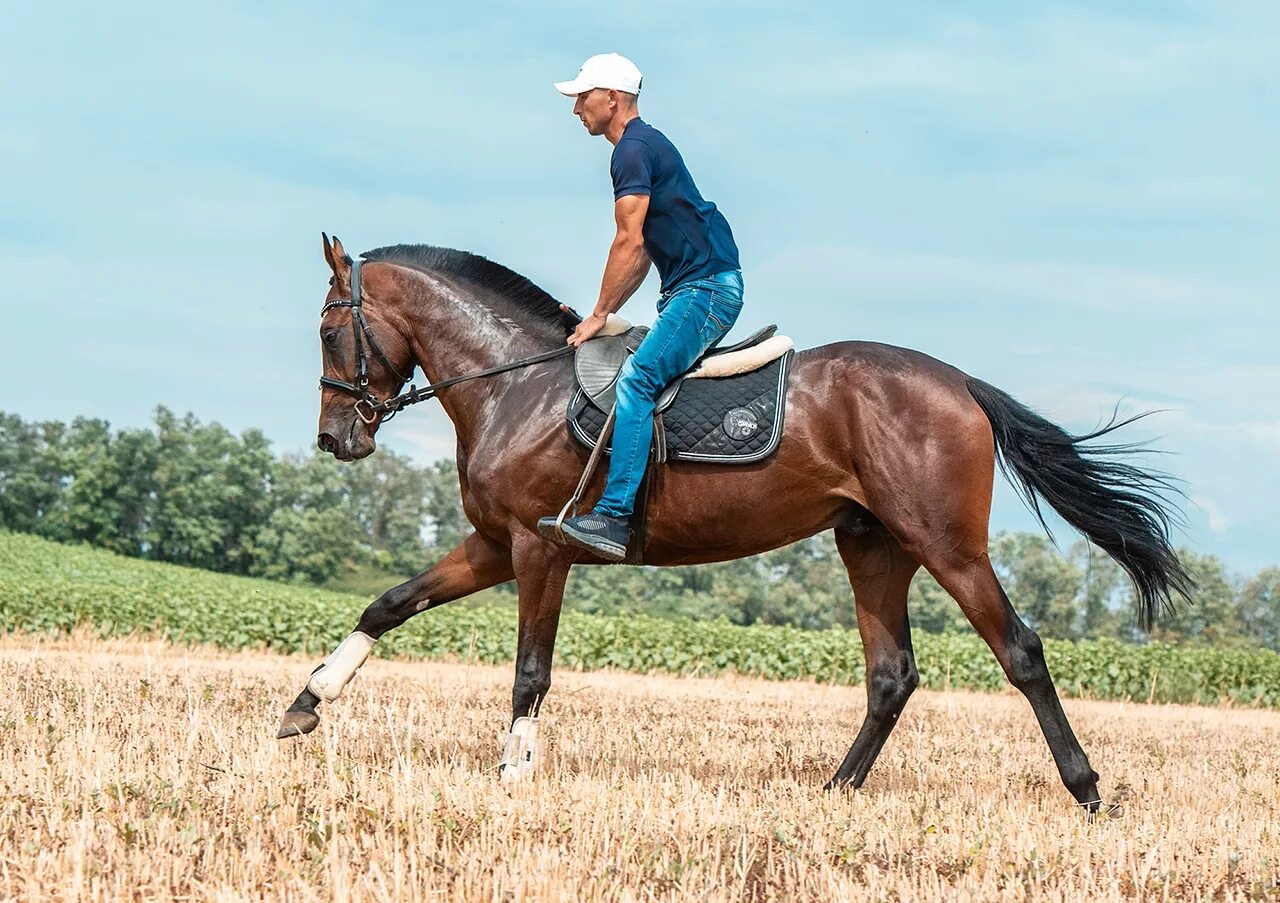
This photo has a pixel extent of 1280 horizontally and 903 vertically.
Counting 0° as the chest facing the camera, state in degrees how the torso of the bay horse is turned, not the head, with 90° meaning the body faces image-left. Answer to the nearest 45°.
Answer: approximately 90°

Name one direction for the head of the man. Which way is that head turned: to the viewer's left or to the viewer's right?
to the viewer's left

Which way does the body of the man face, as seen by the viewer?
to the viewer's left
